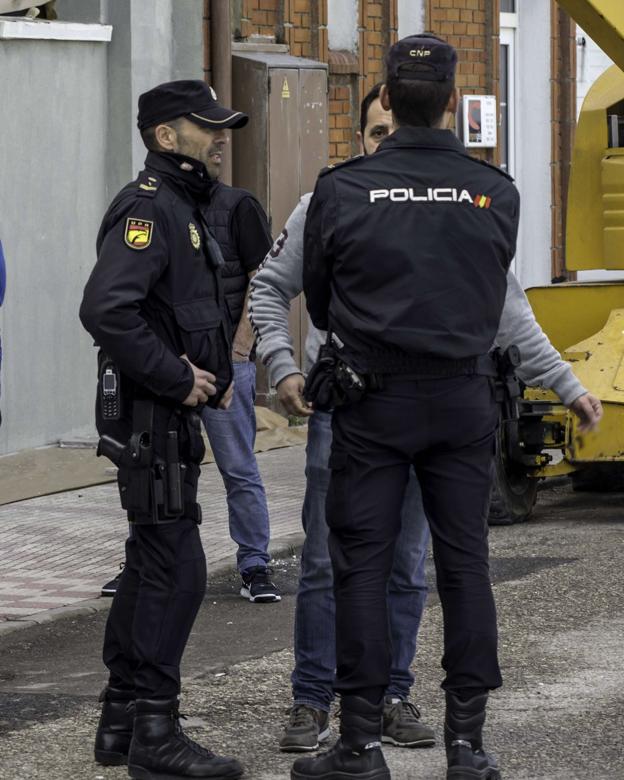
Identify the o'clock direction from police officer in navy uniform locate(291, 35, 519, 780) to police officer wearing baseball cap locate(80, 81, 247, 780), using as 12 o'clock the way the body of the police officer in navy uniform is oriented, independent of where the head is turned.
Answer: The police officer wearing baseball cap is roughly at 10 o'clock from the police officer in navy uniform.

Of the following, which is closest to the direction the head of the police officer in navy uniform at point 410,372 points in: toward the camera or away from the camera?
away from the camera

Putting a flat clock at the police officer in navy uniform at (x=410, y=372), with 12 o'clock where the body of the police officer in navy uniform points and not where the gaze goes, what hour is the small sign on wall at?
The small sign on wall is roughly at 12 o'clock from the police officer in navy uniform.

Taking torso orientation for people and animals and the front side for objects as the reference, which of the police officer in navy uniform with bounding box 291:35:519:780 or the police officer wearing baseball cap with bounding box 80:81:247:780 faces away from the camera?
the police officer in navy uniform

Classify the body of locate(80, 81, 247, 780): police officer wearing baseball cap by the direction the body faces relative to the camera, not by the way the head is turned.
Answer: to the viewer's right

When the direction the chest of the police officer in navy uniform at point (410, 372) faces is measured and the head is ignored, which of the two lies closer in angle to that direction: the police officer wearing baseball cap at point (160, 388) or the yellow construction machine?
the yellow construction machine

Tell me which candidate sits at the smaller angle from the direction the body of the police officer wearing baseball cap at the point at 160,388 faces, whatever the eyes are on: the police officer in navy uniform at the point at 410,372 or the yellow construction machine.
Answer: the police officer in navy uniform

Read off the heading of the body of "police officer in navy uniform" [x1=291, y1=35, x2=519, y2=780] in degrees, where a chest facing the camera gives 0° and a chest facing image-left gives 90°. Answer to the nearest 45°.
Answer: approximately 180°
